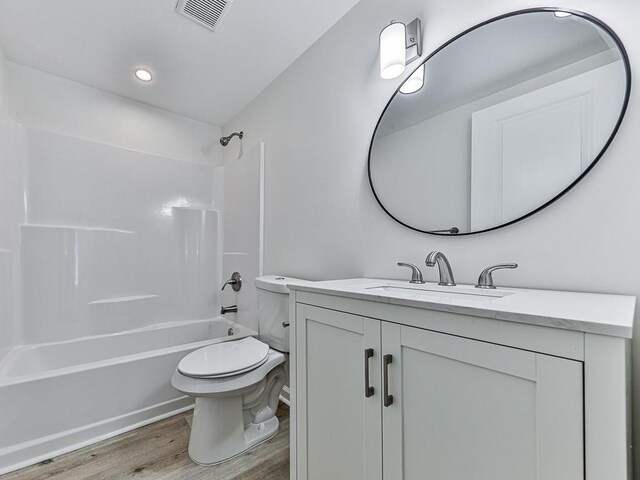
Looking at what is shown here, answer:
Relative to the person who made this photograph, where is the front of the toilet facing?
facing the viewer and to the left of the viewer

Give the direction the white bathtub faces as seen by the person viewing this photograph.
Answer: facing the viewer and to the right of the viewer

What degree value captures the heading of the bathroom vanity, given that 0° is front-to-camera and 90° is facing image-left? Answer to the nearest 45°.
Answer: approximately 45°

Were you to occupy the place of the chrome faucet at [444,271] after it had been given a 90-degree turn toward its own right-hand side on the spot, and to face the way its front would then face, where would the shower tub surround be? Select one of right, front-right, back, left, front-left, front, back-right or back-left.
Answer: front-left

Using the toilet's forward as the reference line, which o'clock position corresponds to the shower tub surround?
The shower tub surround is roughly at 3 o'clock from the toilet.

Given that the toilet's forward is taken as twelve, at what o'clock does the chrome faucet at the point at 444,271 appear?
The chrome faucet is roughly at 9 o'clock from the toilet.

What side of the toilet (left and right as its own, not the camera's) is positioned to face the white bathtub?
right

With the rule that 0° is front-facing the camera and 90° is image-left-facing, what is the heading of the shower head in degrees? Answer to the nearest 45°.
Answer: approximately 45°

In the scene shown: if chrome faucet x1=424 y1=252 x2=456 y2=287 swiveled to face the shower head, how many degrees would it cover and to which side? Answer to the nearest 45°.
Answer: approximately 90° to its right

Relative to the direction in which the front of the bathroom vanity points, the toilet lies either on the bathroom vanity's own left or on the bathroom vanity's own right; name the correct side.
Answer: on the bathroom vanity's own right
